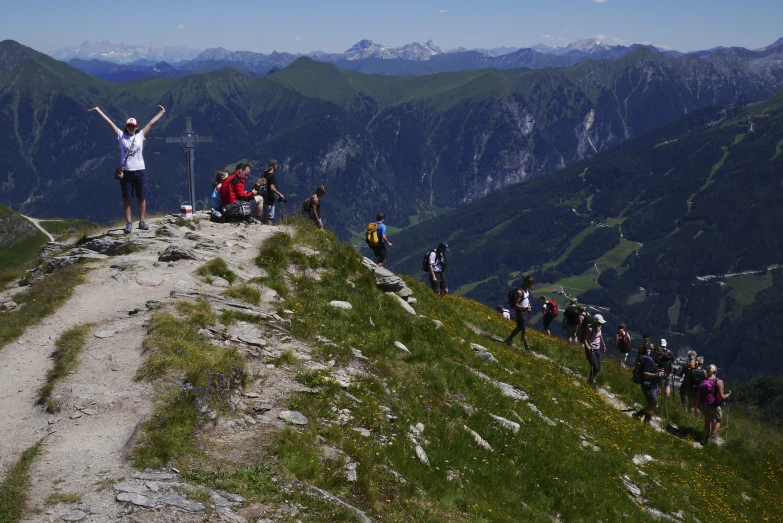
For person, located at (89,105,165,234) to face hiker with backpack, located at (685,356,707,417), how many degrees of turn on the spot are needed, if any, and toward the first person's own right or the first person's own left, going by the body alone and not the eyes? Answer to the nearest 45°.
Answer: approximately 90° to the first person's own left

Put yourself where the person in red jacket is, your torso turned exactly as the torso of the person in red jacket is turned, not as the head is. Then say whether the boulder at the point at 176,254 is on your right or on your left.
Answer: on your right

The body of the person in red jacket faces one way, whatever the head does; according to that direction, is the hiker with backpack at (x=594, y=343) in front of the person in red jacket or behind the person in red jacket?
in front

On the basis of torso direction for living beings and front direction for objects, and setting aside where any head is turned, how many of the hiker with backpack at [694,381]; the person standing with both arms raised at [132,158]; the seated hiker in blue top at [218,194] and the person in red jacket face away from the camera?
1
